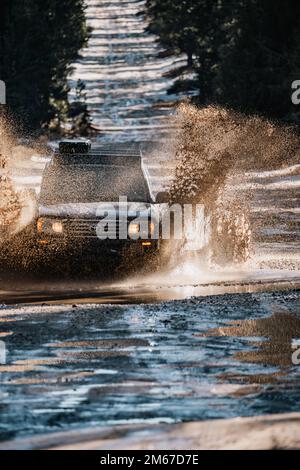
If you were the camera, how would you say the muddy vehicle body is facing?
facing the viewer
